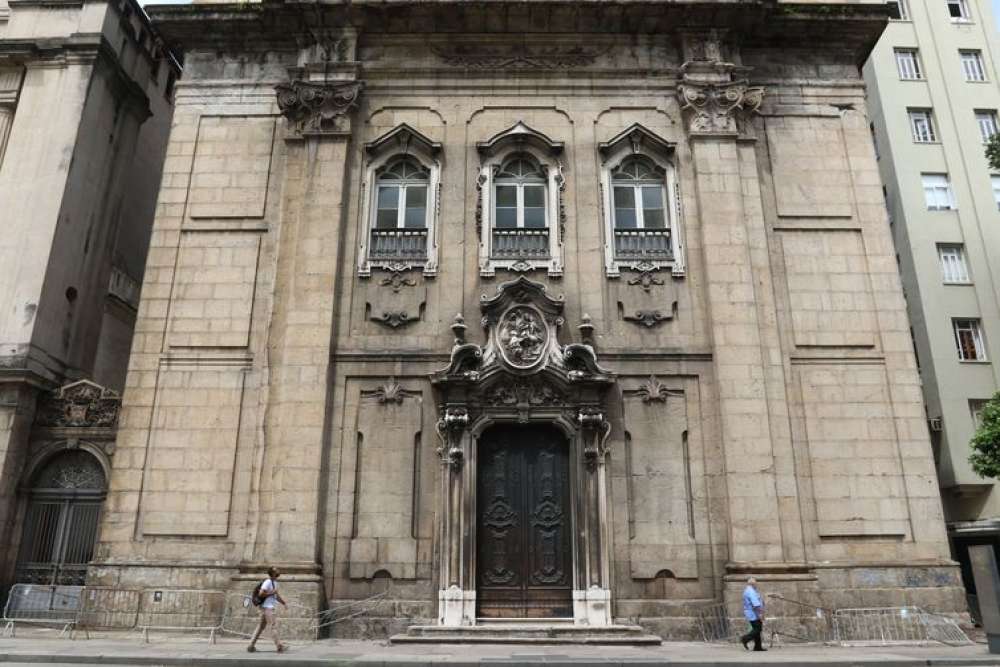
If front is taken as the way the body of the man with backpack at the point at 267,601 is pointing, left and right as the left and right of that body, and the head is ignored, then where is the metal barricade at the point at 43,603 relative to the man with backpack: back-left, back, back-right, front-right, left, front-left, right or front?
back-left

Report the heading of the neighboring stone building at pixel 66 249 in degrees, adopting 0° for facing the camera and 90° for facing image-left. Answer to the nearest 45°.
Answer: approximately 0°

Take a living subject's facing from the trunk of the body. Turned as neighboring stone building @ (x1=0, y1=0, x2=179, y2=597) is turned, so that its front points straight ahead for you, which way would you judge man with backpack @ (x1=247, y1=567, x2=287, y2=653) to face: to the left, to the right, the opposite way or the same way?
to the left

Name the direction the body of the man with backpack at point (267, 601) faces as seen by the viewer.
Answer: to the viewer's right

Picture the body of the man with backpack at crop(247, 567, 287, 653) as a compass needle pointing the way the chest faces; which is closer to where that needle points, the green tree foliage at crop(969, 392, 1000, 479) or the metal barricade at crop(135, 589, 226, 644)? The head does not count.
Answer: the green tree foliage

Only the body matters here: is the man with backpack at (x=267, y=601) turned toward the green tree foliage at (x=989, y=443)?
yes

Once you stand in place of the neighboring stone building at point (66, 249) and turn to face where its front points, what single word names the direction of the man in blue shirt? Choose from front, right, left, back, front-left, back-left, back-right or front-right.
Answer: front-left

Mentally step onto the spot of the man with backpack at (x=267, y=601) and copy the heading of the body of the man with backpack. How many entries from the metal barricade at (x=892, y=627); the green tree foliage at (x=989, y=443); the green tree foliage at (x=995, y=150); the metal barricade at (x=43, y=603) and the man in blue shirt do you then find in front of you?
4

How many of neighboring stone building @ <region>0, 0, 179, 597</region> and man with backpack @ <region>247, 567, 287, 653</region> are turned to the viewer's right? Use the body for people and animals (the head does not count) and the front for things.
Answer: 1

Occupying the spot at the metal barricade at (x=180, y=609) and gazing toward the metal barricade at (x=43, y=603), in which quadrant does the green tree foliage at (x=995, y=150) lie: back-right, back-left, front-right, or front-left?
back-right
